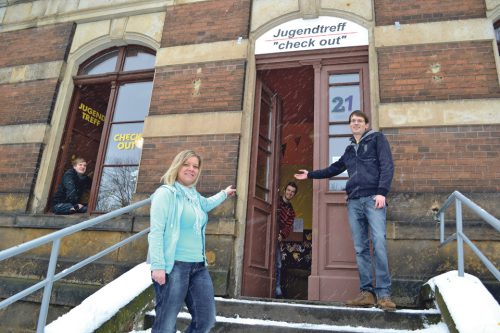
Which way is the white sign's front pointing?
toward the camera

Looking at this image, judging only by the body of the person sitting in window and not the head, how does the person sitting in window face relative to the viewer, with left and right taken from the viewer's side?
facing the viewer and to the right of the viewer

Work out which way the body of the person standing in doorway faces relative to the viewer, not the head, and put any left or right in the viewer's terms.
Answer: facing the viewer

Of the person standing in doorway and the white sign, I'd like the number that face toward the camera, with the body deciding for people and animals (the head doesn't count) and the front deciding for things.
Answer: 2

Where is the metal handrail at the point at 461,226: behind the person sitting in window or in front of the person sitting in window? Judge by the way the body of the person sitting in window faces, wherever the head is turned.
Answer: in front

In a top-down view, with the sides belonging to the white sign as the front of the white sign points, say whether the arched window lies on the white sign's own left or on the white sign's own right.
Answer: on the white sign's own right
